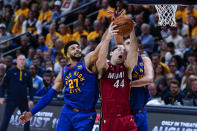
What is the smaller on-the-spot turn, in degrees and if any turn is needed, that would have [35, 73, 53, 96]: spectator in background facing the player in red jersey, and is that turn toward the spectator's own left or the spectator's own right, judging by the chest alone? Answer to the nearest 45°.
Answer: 0° — they already face them

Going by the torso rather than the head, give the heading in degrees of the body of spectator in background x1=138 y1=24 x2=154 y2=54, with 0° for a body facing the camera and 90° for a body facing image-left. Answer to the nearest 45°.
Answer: approximately 0°

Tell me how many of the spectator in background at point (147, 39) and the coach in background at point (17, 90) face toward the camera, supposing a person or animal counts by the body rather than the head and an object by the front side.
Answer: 2

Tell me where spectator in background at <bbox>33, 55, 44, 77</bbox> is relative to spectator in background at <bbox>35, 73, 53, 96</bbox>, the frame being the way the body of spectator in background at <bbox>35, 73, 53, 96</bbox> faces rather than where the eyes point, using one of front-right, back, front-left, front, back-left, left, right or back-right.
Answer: back

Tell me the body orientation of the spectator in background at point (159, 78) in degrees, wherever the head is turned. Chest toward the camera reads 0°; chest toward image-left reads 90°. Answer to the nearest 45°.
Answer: approximately 45°

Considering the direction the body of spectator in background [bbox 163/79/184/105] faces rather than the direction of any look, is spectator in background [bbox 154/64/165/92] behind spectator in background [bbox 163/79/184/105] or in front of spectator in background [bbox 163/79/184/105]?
behind

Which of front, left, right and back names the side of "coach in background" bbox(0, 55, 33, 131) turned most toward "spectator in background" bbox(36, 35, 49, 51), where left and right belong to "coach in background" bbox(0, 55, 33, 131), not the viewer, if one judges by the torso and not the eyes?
back

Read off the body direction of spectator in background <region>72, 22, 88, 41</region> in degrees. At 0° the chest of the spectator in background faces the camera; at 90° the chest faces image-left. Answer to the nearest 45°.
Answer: approximately 0°
